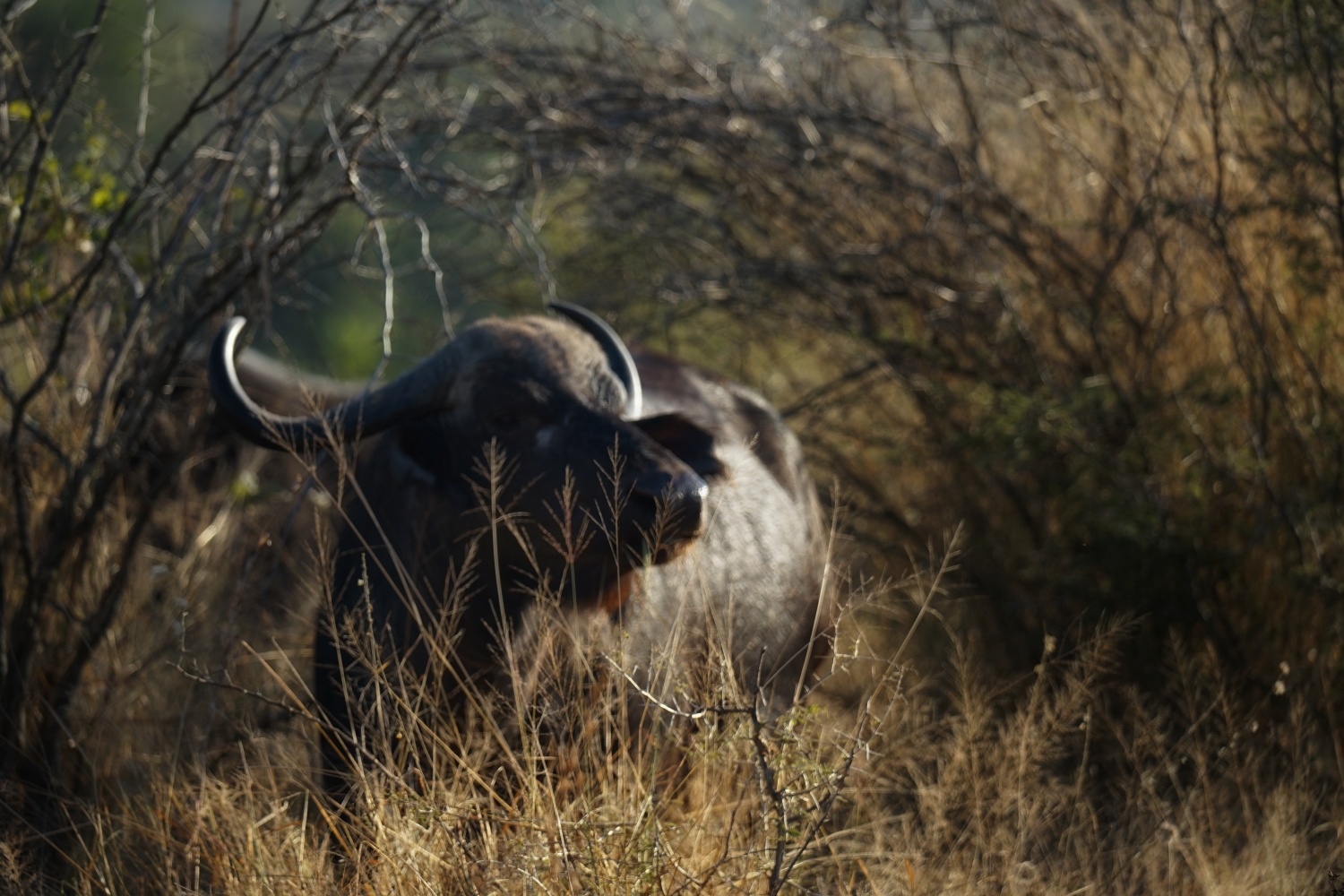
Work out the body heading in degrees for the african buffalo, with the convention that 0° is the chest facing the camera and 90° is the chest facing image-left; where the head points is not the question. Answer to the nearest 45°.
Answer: approximately 45°
